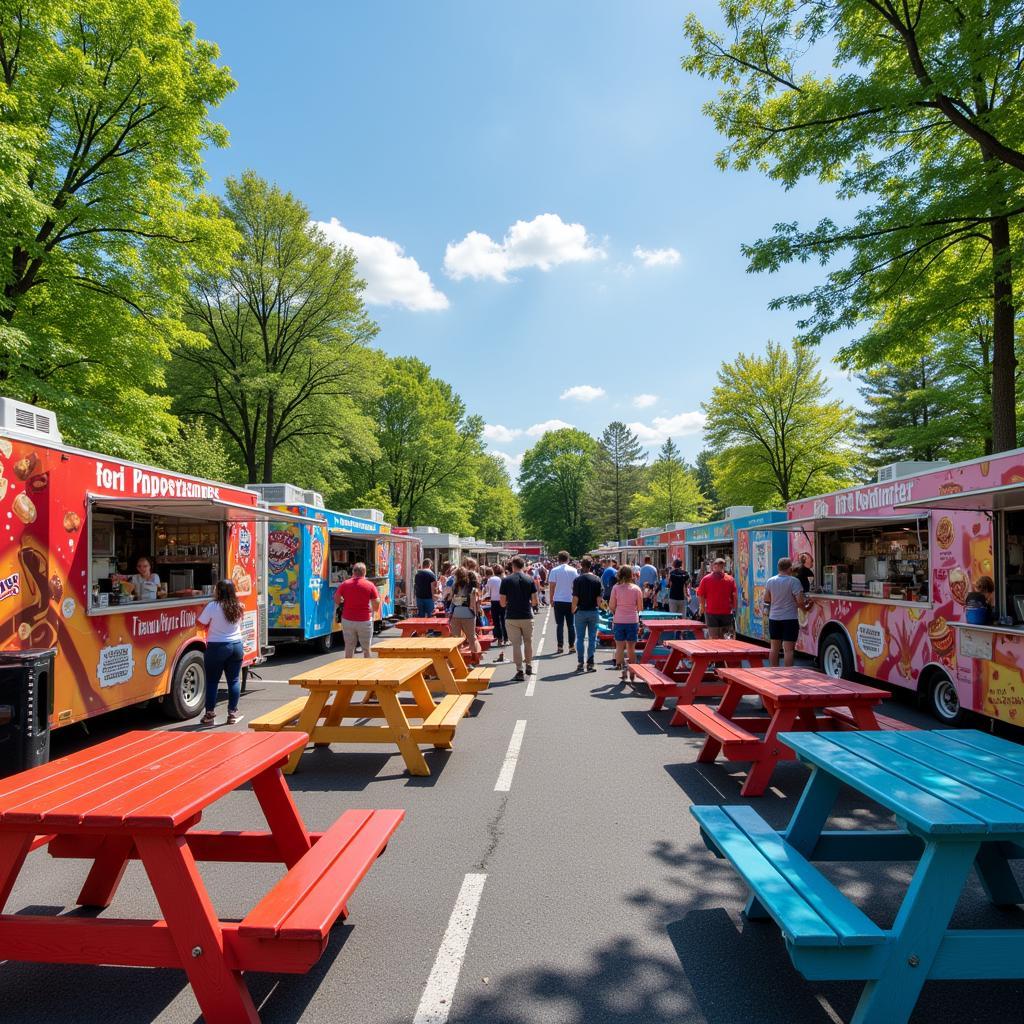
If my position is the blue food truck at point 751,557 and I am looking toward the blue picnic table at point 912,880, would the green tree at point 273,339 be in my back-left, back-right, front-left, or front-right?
back-right

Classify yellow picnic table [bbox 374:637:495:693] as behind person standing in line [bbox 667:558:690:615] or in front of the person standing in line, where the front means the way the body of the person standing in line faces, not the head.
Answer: behind

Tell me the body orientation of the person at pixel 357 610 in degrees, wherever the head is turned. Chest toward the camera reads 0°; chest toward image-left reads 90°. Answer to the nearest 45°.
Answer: approximately 180°

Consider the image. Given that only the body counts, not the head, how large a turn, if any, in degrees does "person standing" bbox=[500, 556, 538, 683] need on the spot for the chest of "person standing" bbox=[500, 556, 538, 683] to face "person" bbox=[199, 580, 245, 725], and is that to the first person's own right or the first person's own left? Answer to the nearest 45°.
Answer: approximately 135° to the first person's own left

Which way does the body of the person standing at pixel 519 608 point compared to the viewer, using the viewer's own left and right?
facing away from the viewer

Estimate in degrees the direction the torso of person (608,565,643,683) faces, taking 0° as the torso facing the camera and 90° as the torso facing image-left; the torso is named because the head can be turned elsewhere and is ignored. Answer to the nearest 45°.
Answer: approximately 180°

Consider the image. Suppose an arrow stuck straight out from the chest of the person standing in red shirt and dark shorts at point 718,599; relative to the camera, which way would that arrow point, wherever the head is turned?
toward the camera

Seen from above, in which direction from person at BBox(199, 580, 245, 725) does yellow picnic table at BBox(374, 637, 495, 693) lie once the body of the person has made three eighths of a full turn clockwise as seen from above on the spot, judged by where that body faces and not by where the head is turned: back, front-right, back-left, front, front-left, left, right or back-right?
front

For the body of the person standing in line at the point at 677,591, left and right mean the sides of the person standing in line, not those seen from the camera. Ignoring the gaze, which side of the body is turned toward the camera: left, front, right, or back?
back
